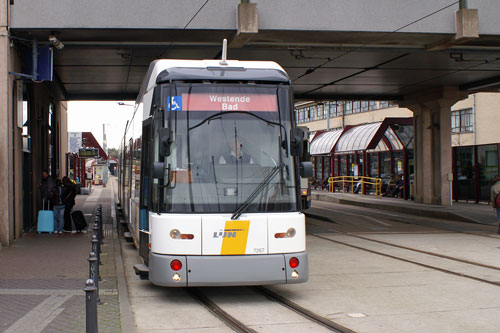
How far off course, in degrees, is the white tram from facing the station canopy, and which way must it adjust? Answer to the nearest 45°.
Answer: approximately 180°

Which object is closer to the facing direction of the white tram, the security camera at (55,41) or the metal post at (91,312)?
the metal post

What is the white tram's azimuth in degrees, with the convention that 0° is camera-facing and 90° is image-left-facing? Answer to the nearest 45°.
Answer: approximately 0°

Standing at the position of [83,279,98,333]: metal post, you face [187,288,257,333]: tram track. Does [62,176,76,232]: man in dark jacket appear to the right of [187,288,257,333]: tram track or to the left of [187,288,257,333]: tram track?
left

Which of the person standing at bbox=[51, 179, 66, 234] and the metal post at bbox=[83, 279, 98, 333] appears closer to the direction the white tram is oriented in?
the metal post

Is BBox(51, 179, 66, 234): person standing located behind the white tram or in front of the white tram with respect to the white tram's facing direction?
behind

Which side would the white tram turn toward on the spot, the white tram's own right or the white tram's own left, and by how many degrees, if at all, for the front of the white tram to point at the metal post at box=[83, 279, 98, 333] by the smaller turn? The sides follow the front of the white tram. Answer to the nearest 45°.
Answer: approximately 45° to the white tram's own right
